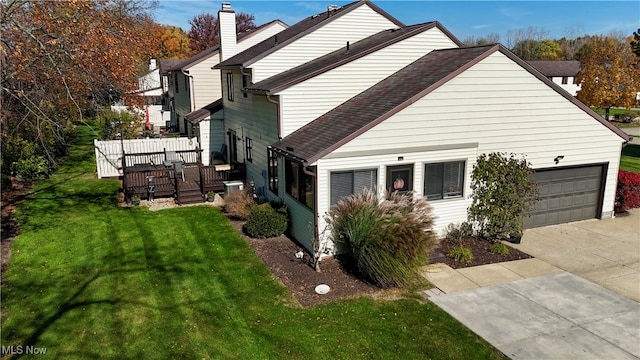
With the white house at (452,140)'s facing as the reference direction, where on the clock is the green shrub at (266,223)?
The green shrub is roughly at 4 o'clock from the white house.

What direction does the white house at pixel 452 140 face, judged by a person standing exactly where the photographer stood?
facing the viewer and to the right of the viewer

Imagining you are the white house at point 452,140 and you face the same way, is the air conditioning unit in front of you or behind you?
behind

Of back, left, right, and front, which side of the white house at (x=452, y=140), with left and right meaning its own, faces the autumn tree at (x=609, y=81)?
left

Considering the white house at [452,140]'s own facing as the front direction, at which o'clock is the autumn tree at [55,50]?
The autumn tree is roughly at 4 o'clock from the white house.
